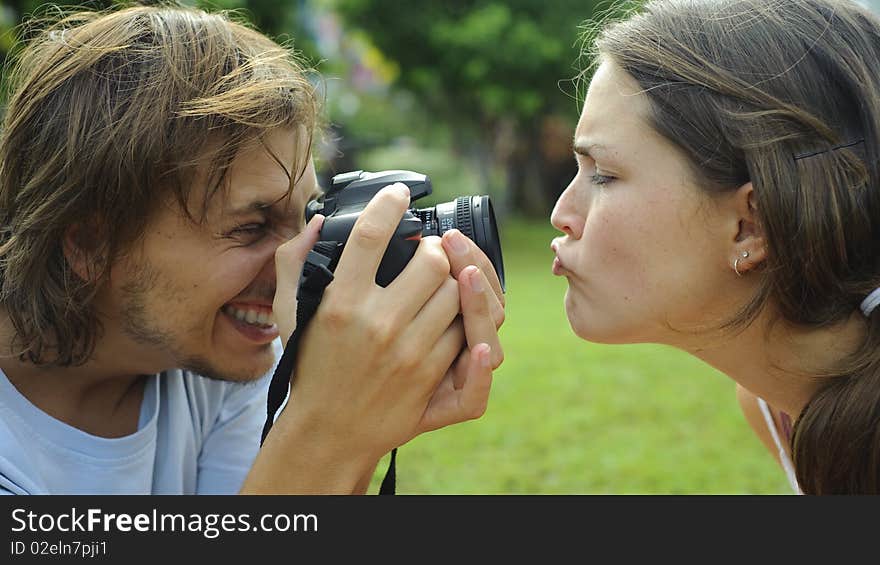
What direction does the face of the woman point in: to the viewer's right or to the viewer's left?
to the viewer's left

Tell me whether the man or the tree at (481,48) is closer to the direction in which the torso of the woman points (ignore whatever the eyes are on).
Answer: the man

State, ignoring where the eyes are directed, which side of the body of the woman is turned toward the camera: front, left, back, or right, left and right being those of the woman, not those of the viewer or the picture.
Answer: left

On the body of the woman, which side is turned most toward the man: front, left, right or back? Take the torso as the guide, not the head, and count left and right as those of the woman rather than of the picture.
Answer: front

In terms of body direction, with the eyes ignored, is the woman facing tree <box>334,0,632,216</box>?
no

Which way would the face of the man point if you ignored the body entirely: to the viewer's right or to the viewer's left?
to the viewer's right
